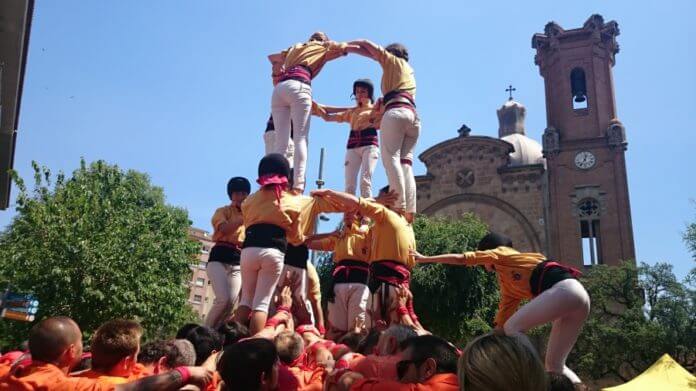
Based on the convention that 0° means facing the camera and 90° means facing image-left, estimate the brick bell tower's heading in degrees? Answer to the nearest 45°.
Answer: approximately 0°

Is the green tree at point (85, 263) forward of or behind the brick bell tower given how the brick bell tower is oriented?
forward
